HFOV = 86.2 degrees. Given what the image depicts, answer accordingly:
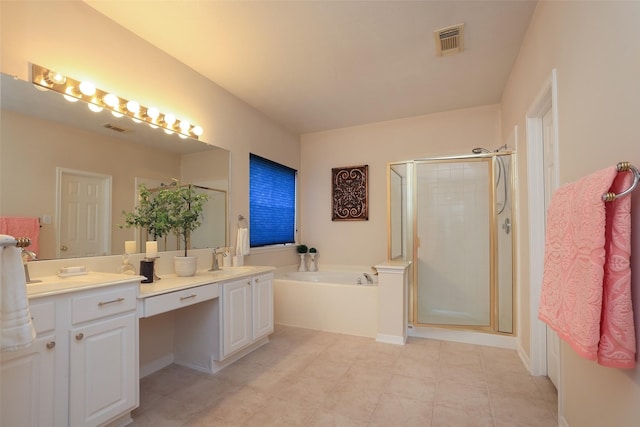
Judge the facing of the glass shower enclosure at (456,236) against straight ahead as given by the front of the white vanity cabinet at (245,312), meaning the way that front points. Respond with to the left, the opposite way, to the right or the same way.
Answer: to the right

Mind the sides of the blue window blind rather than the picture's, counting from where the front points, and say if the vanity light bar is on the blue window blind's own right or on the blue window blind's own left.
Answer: on the blue window blind's own right

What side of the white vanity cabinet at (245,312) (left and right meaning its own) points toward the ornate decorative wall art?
left

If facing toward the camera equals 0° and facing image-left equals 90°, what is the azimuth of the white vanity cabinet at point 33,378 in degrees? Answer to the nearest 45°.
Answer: approximately 315°

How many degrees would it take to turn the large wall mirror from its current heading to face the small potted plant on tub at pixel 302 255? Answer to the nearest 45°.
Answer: approximately 90° to its left

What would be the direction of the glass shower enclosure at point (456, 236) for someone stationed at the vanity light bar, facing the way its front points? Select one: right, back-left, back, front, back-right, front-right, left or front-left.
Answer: front-left

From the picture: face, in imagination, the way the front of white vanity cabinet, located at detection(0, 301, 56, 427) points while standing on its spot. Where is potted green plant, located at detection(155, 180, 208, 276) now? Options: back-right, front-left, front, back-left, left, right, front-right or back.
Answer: left

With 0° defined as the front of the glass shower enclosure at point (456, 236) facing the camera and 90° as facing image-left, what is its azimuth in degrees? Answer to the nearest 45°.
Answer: approximately 0°
